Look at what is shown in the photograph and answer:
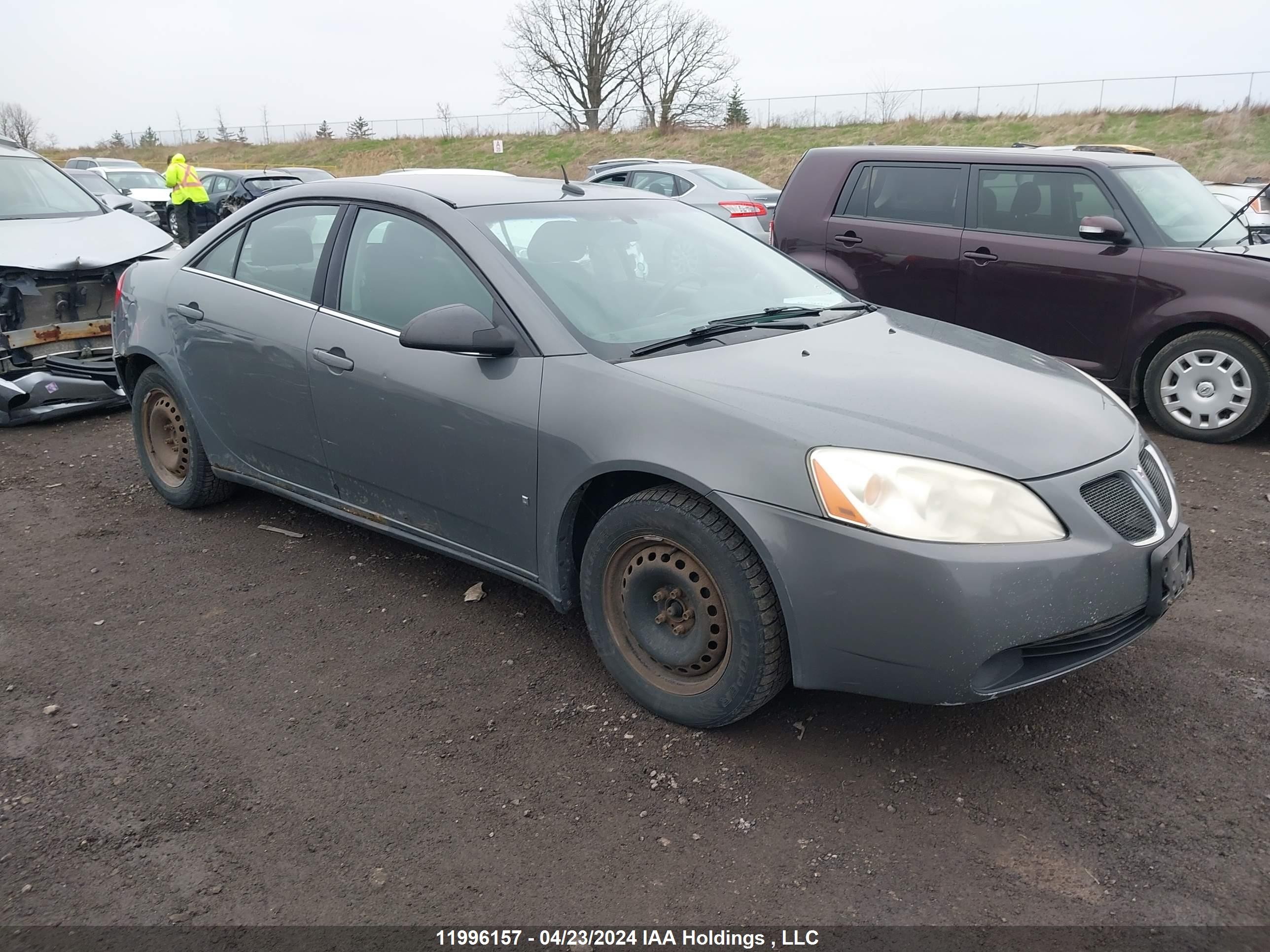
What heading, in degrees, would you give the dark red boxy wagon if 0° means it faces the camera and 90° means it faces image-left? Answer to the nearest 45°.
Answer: approximately 315°

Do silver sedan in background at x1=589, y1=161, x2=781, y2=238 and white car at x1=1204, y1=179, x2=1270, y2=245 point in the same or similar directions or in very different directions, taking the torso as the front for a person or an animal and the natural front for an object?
very different directions

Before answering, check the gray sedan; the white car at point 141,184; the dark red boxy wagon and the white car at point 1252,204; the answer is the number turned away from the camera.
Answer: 0

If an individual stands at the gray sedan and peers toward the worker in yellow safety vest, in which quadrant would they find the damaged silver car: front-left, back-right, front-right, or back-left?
front-left

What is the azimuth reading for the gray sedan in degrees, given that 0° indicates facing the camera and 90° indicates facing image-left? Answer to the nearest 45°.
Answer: approximately 315°

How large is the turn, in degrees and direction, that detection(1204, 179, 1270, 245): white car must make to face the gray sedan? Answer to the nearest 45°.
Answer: approximately 45° to its right

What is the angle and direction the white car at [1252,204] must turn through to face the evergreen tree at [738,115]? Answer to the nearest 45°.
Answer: approximately 180°

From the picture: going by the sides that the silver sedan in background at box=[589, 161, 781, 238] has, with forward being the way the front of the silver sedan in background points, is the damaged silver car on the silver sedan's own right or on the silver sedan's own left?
on the silver sedan's own left

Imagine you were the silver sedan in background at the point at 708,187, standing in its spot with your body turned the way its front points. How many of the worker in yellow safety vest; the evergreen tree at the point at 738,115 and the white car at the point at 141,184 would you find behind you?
0

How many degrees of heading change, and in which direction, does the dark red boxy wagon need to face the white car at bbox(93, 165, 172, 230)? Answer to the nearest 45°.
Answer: approximately 180°

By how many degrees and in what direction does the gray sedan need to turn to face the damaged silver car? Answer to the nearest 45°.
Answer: approximately 180°

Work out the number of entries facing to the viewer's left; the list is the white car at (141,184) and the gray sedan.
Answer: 0

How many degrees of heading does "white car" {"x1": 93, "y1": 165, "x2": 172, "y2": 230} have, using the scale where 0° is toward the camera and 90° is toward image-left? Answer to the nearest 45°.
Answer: approximately 315°

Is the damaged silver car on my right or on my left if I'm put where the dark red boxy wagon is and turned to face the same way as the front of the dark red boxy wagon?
on my right
